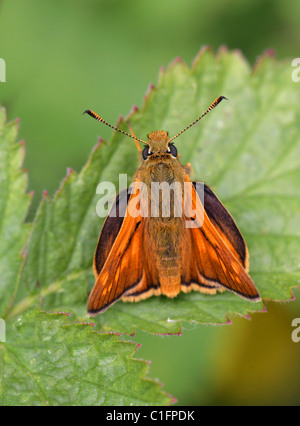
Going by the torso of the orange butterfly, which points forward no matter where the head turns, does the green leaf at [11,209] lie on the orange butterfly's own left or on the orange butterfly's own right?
on the orange butterfly's own left

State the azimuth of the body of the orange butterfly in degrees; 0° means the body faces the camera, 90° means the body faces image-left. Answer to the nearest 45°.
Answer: approximately 180°
